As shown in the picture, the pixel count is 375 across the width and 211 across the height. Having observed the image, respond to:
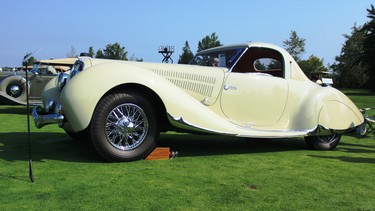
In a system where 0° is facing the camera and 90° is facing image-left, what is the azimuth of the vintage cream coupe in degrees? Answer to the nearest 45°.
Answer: approximately 45°

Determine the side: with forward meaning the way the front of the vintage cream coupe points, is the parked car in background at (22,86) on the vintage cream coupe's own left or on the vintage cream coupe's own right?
on the vintage cream coupe's own right

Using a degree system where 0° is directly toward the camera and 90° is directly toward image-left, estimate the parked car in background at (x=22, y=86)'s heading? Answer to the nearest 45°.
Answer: approximately 90°
